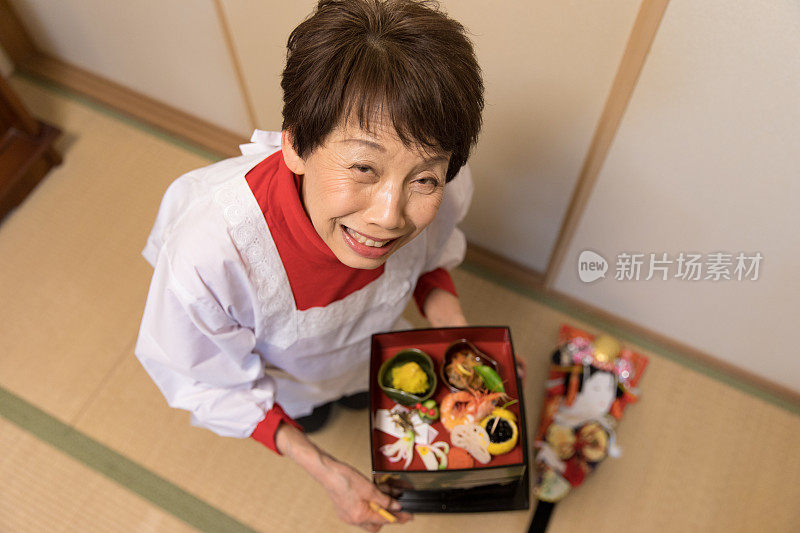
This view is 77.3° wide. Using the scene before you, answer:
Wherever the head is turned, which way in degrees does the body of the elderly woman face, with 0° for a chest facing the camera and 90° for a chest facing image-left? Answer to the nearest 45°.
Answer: approximately 315°

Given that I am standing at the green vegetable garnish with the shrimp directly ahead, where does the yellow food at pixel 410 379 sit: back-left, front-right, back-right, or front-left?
front-right

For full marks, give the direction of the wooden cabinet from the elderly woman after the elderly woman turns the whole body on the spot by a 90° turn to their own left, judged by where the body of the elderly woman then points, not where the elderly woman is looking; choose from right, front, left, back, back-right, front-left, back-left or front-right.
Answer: left

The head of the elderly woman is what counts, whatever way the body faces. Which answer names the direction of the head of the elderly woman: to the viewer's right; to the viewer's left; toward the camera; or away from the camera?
toward the camera

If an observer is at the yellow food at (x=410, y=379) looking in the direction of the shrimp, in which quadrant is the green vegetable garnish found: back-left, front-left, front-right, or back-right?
front-left
